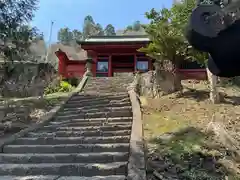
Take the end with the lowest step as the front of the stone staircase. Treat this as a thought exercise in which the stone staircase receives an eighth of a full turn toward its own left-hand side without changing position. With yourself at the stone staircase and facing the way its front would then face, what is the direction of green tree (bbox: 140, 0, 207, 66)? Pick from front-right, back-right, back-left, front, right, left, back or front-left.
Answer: left

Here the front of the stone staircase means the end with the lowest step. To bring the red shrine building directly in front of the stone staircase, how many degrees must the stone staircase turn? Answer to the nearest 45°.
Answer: approximately 180°

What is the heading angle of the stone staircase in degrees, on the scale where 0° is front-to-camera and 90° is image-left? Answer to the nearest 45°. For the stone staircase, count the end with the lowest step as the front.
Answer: approximately 0°
